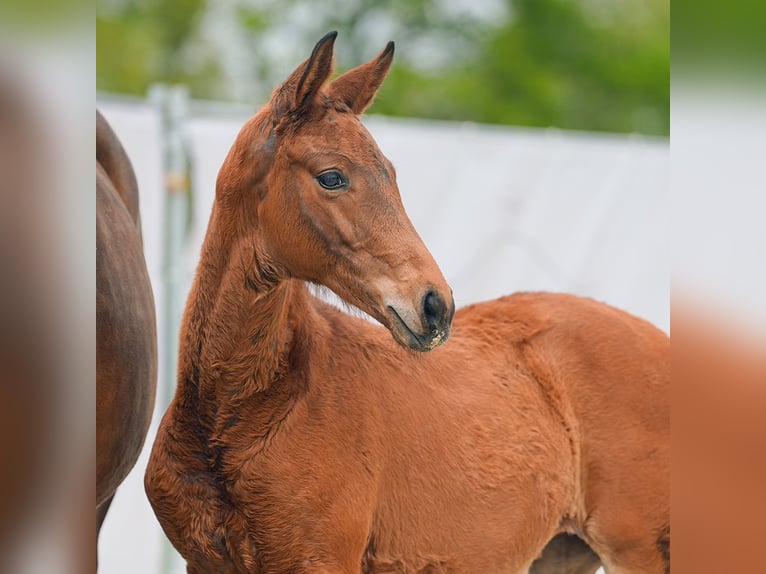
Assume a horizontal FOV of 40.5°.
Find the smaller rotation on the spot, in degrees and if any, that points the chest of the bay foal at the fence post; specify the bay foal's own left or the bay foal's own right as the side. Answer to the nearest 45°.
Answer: approximately 90° to the bay foal's own right

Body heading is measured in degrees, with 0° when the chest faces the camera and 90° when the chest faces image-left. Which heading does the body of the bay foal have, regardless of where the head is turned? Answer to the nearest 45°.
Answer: approximately 45°
